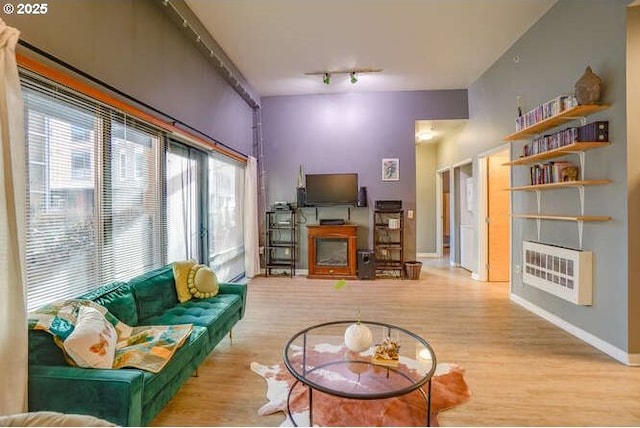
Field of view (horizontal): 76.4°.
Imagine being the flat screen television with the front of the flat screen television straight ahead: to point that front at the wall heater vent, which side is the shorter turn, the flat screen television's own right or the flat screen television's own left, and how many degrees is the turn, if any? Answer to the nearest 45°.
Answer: approximately 45° to the flat screen television's own left

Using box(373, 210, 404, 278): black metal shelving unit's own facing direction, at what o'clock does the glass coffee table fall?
The glass coffee table is roughly at 12 o'clock from the black metal shelving unit.

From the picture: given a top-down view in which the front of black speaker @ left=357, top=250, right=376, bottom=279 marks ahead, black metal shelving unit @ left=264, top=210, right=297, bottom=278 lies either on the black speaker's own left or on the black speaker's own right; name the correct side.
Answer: on the black speaker's own right

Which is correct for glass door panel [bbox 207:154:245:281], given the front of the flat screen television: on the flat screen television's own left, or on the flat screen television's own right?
on the flat screen television's own right

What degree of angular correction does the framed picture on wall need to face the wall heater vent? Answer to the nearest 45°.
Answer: approximately 45° to its left

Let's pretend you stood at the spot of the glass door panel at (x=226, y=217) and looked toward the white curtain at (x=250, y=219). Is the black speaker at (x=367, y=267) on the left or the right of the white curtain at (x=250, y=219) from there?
right

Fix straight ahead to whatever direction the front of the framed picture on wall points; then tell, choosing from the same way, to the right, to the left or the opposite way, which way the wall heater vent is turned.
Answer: to the right

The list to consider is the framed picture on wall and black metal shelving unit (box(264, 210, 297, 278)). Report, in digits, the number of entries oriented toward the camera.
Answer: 2

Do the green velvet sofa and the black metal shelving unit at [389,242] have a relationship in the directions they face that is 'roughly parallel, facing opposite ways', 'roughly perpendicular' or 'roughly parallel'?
roughly perpendicular
